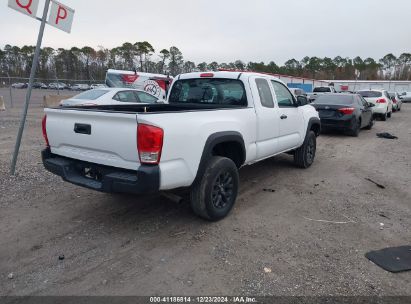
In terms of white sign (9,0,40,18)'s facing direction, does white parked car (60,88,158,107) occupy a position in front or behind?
behind

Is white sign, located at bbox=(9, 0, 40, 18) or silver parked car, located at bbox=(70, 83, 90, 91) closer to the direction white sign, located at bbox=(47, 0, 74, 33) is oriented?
the white sign

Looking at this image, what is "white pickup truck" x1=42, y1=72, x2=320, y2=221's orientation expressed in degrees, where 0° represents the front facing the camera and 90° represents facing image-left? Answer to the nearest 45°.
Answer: approximately 225°

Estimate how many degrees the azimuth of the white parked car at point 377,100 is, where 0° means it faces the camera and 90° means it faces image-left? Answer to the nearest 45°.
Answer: approximately 225°

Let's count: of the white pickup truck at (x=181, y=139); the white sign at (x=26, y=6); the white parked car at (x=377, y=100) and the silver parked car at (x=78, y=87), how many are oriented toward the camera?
1
